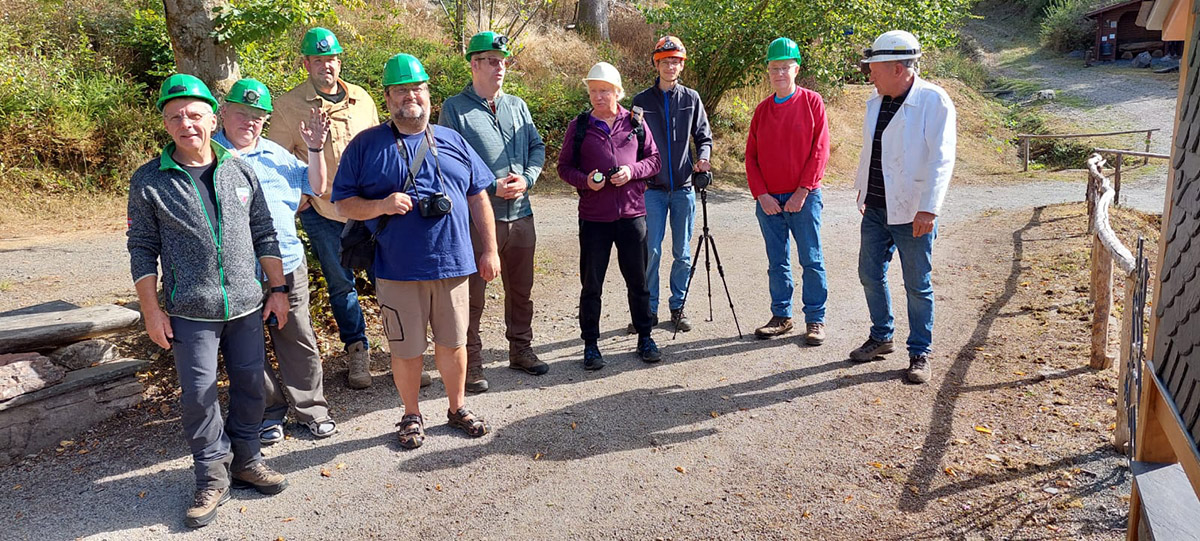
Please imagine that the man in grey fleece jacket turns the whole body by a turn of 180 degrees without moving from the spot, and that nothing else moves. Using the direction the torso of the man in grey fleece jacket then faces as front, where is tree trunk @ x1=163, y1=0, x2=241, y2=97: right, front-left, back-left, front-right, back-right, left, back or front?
front

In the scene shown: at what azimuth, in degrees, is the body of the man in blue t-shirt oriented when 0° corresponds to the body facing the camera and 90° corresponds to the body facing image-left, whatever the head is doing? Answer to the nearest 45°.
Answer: approximately 0°

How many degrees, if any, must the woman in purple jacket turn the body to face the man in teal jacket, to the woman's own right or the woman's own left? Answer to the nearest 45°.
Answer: approximately 90° to the woman's own right

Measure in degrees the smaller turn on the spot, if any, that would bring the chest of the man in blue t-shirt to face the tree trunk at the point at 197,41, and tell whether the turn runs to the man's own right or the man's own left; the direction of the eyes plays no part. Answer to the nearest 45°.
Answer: approximately 135° to the man's own right

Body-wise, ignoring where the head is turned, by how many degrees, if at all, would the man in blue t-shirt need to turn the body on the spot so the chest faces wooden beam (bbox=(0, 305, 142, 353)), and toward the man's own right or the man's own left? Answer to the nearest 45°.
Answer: approximately 135° to the man's own right

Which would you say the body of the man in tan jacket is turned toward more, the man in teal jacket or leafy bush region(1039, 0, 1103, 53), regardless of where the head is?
the man in teal jacket

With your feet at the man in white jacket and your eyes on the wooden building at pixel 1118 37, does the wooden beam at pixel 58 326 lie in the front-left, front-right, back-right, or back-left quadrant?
back-left

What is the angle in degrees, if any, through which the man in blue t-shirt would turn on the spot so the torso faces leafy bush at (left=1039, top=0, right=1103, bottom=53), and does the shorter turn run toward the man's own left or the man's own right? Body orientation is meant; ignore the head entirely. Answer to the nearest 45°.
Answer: approximately 135° to the man's own left

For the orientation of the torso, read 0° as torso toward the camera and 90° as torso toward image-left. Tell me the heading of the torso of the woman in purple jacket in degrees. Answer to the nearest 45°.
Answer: approximately 0°

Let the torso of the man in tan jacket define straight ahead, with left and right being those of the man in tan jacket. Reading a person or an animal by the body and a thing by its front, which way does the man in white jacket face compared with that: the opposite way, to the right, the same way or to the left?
to the right
